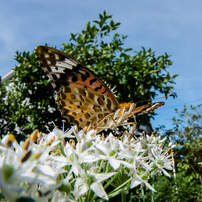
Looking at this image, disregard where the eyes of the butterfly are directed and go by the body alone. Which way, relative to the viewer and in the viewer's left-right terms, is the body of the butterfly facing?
facing the viewer and to the right of the viewer
